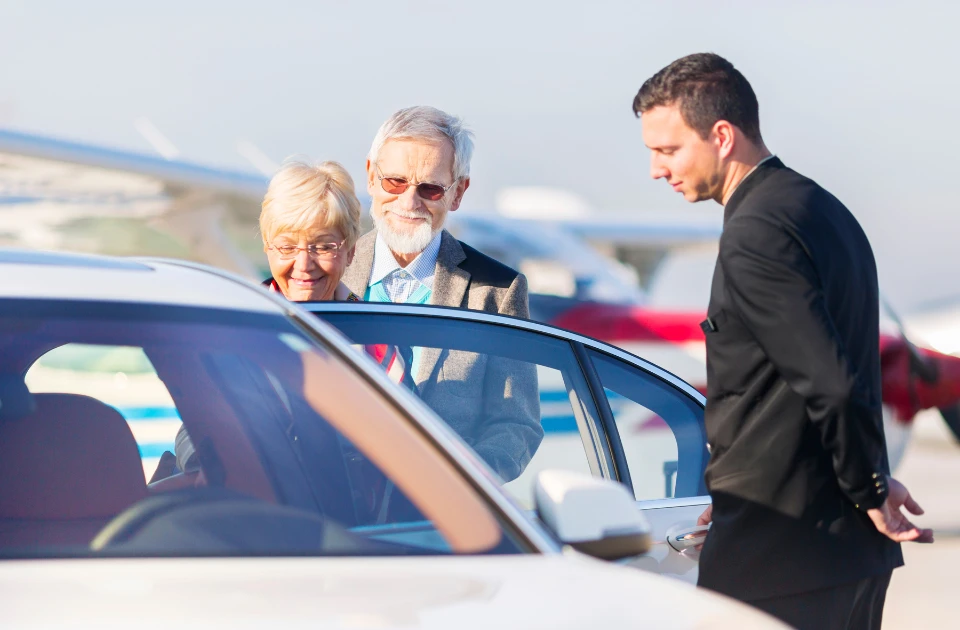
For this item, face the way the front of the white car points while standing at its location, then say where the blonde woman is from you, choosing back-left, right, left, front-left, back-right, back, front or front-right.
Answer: back-left

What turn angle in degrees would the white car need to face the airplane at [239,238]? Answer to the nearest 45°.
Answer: approximately 135° to its left

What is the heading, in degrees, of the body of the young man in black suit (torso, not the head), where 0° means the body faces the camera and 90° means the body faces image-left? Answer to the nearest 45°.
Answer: approximately 90°

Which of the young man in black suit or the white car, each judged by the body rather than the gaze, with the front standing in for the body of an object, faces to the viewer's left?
the young man in black suit

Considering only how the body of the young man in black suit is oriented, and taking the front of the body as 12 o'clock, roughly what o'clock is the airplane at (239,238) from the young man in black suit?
The airplane is roughly at 2 o'clock from the young man in black suit.

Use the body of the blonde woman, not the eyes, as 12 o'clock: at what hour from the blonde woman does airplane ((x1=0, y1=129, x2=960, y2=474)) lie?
The airplane is roughly at 6 o'clock from the blonde woman.

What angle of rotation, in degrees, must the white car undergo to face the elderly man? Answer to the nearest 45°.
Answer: approximately 135° to its left

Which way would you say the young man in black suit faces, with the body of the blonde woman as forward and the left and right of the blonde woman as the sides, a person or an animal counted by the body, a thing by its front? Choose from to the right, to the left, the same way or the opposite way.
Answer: to the right

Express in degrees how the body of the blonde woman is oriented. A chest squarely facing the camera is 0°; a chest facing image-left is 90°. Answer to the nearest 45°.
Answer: approximately 0°

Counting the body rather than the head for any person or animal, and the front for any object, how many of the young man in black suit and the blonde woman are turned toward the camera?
1
